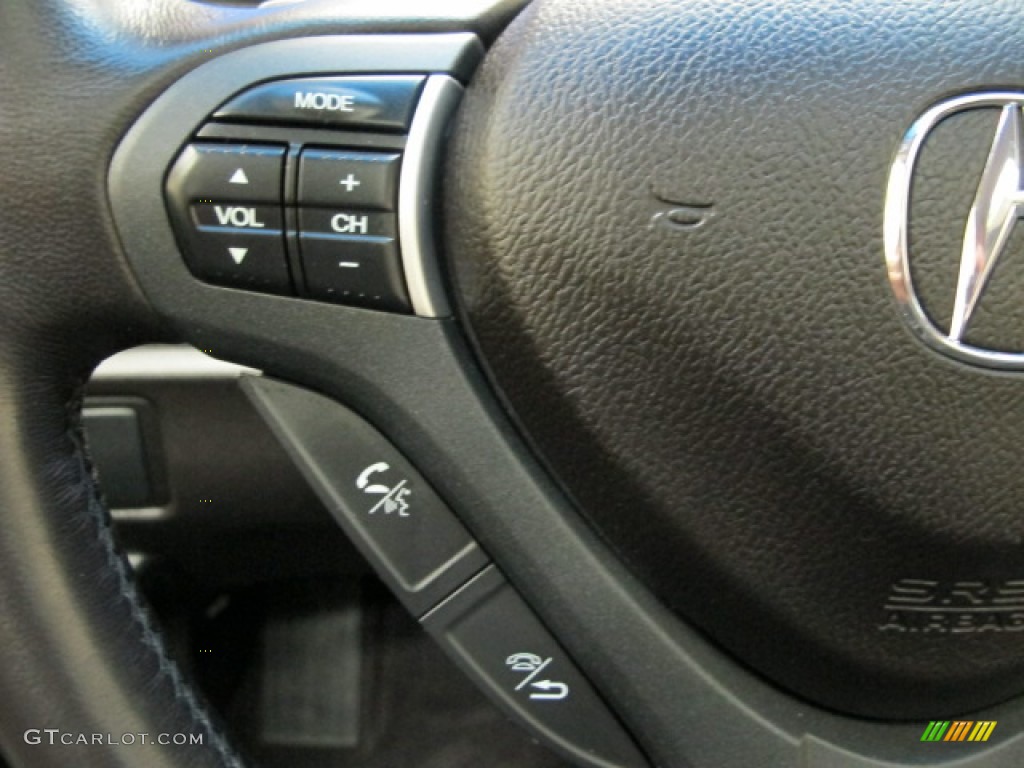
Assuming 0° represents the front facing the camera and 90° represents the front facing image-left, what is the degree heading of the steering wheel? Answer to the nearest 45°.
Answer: approximately 0°
